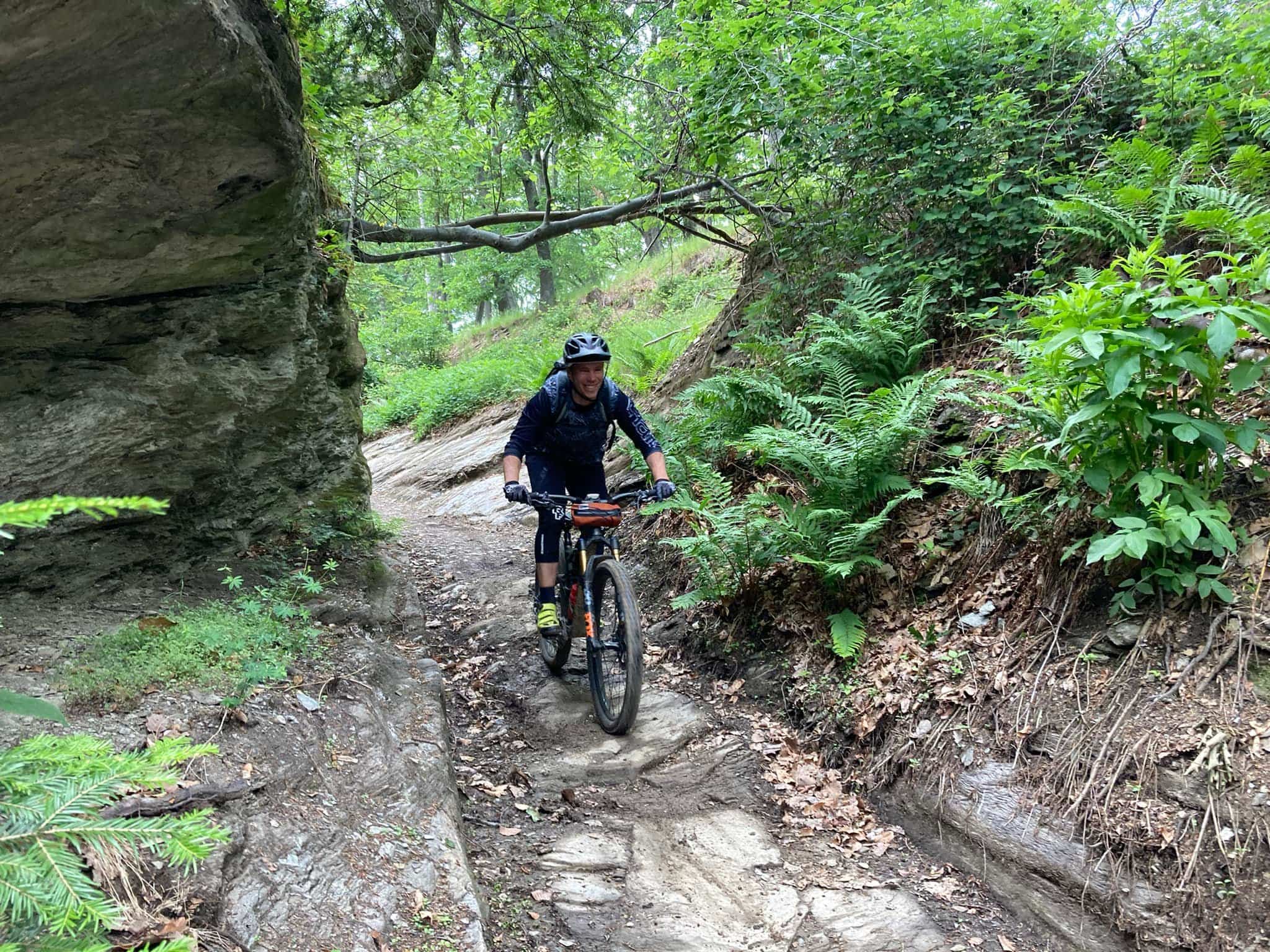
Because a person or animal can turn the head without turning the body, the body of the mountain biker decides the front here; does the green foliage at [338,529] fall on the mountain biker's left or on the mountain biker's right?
on the mountain biker's right

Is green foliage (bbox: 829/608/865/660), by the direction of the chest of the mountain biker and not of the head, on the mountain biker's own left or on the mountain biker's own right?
on the mountain biker's own left

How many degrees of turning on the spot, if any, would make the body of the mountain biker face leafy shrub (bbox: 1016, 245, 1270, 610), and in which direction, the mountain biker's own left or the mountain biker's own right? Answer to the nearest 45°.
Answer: approximately 45° to the mountain biker's own left

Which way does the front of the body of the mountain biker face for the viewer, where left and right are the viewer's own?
facing the viewer

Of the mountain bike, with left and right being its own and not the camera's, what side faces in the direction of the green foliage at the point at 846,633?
left

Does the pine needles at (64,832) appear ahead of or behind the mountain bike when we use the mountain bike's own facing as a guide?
ahead

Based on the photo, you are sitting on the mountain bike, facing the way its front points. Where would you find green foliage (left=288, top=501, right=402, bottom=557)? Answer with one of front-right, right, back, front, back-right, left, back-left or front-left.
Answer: back-right

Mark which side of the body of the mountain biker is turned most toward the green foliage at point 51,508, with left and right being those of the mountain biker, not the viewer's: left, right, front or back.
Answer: front

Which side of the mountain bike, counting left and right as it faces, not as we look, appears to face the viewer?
front
